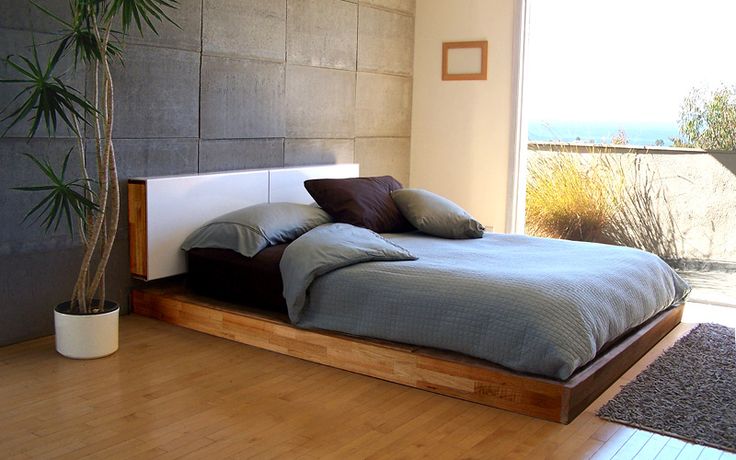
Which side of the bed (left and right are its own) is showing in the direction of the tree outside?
left

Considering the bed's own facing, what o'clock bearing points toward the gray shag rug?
The gray shag rug is roughly at 11 o'clock from the bed.

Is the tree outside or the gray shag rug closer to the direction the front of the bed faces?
the gray shag rug

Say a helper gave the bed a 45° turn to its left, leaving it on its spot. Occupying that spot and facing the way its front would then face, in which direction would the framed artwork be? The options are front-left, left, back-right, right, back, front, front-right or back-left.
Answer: left

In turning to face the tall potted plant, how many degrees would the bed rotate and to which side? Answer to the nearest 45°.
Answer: approximately 135° to its right

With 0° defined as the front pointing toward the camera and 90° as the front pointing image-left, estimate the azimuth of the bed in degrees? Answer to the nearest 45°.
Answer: approximately 315°
